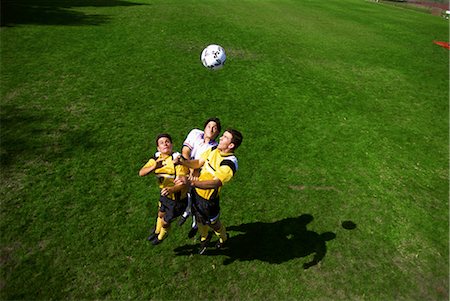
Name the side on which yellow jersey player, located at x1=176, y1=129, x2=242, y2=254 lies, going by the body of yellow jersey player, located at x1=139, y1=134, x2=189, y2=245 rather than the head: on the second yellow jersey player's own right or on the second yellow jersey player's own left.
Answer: on the second yellow jersey player's own left

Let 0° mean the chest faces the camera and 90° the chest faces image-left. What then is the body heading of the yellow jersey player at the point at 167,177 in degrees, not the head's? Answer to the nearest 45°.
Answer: approximately 0°

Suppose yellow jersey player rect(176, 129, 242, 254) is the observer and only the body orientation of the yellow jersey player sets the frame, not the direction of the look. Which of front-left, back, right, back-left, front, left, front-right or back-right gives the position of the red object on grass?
back

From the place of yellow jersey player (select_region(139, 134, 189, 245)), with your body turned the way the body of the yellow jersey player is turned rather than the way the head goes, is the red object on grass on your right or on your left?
on your left

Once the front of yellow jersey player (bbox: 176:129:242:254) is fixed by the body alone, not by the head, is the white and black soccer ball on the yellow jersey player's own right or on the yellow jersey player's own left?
on the yellow jersey player's own right

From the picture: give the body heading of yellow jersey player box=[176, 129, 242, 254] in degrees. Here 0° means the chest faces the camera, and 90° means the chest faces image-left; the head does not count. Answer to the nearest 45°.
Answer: approximately 45°
